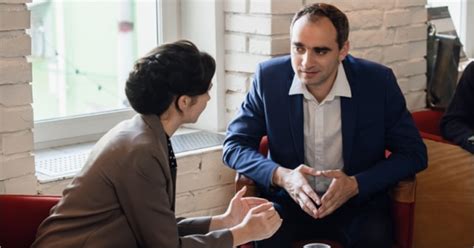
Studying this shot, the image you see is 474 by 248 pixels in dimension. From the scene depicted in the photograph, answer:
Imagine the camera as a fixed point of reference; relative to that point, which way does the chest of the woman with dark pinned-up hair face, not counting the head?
to the viewer's right

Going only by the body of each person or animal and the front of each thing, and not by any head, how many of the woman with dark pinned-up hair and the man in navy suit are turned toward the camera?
1

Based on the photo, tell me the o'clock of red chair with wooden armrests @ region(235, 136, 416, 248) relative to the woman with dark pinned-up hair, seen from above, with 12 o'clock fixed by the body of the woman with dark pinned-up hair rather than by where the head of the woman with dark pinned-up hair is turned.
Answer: The red chair with wooden armrests is roughly at 11 o'clock from the woman with dark pinned-up hair.

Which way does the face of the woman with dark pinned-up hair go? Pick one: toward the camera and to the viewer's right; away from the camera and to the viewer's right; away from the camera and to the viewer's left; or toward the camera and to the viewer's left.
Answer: away from the camera and to the viewer's right

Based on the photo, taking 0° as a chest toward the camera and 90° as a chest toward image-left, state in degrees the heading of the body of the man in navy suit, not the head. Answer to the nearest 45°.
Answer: approximately 0°

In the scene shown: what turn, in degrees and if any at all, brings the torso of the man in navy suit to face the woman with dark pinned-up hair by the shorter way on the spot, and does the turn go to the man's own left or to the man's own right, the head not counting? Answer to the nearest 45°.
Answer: approximately 45° to the man's own right
